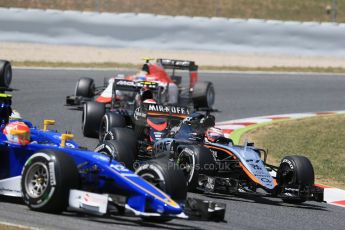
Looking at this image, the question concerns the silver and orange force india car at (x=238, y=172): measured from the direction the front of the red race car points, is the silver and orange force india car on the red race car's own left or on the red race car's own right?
on the red race car's own left

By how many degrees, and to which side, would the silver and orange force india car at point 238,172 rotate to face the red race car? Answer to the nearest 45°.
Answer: approximately 135° to its left

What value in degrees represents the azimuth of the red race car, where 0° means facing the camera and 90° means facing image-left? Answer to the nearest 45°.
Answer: approximately 45°

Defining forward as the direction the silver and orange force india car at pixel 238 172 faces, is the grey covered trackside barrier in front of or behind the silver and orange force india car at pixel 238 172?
behind

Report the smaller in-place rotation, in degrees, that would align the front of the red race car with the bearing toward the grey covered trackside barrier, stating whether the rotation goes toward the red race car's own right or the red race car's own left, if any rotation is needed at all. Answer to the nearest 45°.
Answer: approximately 135° to the red race car's own right

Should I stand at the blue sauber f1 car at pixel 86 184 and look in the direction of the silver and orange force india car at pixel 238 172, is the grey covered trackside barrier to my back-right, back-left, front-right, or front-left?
front-left

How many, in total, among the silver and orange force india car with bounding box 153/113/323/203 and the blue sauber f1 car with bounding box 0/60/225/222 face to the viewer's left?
0

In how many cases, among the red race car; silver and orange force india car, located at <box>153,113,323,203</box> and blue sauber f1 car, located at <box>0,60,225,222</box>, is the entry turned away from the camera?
0

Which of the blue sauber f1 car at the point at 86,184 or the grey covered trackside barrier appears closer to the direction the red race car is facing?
the blue sauber f1 car

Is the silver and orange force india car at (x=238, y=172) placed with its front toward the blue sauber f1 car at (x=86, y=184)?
no

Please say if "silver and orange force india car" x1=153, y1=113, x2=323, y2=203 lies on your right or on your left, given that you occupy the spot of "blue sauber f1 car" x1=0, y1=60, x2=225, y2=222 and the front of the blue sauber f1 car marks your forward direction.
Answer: on your left

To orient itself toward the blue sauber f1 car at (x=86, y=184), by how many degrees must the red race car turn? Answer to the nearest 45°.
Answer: approximately 45° to its left

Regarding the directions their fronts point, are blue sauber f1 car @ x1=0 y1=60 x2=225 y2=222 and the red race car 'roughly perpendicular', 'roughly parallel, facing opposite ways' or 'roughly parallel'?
roughly perpendicular

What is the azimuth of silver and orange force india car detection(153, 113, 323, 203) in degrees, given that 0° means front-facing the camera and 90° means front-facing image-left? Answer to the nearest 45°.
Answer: approximately 315°
